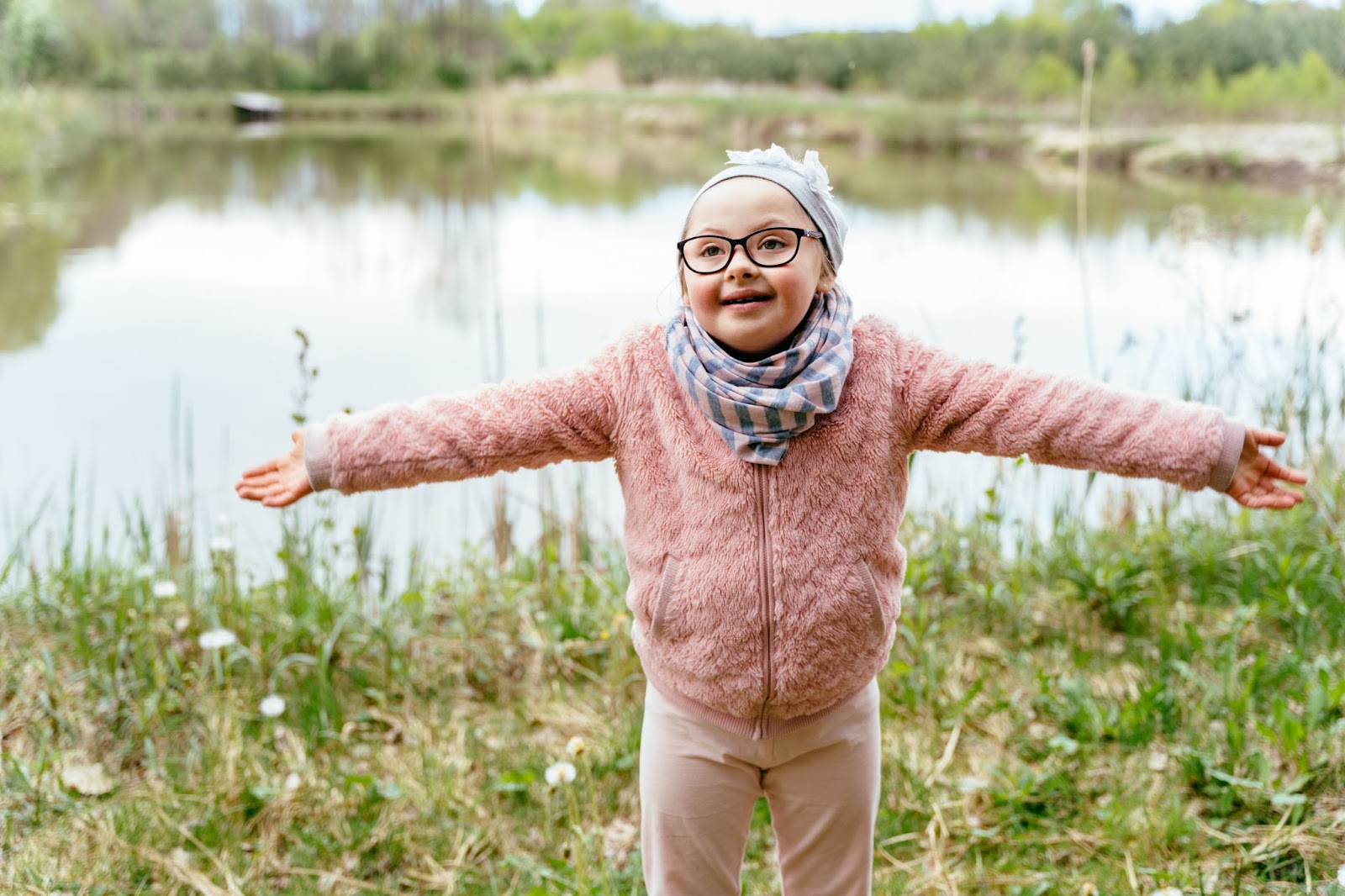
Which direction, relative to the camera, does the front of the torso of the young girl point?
toward the camera

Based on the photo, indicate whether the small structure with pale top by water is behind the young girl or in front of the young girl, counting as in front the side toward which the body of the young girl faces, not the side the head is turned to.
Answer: behind

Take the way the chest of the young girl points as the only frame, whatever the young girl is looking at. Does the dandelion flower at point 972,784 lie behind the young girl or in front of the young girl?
behind

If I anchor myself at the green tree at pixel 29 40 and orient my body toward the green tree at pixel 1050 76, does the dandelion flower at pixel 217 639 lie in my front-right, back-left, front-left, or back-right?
front-right

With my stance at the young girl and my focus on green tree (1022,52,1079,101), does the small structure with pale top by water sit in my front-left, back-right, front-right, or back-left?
front-left

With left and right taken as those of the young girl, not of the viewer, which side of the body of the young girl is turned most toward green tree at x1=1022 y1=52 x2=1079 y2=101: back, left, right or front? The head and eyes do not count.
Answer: back

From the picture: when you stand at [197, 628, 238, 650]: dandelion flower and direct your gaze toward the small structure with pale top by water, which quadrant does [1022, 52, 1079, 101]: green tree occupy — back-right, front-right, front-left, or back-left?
front-right
